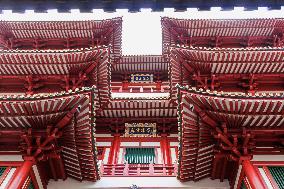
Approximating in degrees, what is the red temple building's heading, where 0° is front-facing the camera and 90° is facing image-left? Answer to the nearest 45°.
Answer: approximately 0°
